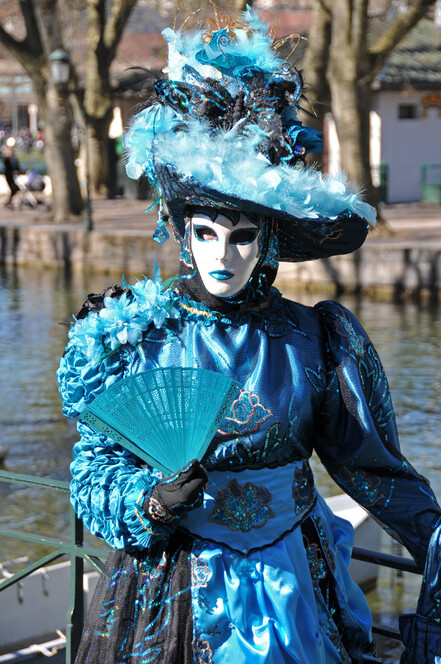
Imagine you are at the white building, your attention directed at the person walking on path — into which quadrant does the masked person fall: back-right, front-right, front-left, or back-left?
front-left

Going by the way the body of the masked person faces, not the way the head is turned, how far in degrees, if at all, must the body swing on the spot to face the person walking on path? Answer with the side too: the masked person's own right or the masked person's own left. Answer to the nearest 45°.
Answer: approximately 180°

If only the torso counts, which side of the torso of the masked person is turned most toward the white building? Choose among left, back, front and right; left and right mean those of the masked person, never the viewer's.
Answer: back

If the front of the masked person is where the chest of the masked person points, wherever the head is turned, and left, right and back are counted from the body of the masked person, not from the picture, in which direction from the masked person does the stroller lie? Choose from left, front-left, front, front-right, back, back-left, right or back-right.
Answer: back

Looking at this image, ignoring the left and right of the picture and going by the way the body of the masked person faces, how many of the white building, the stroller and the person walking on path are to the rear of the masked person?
3

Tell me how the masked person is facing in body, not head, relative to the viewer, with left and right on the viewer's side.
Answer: facing the viewer
